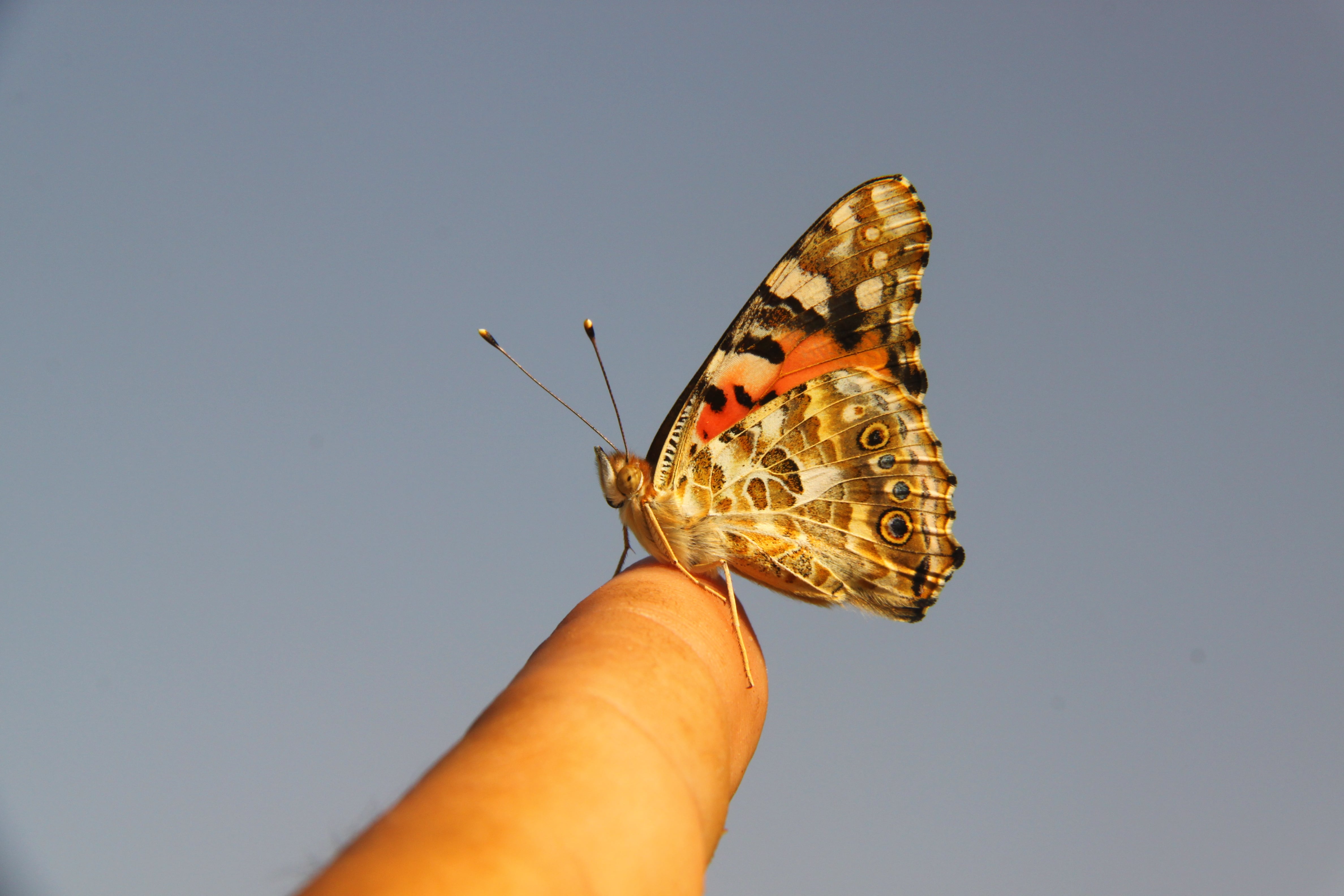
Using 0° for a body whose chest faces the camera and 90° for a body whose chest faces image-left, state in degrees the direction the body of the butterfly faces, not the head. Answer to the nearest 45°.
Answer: approximately 90°
